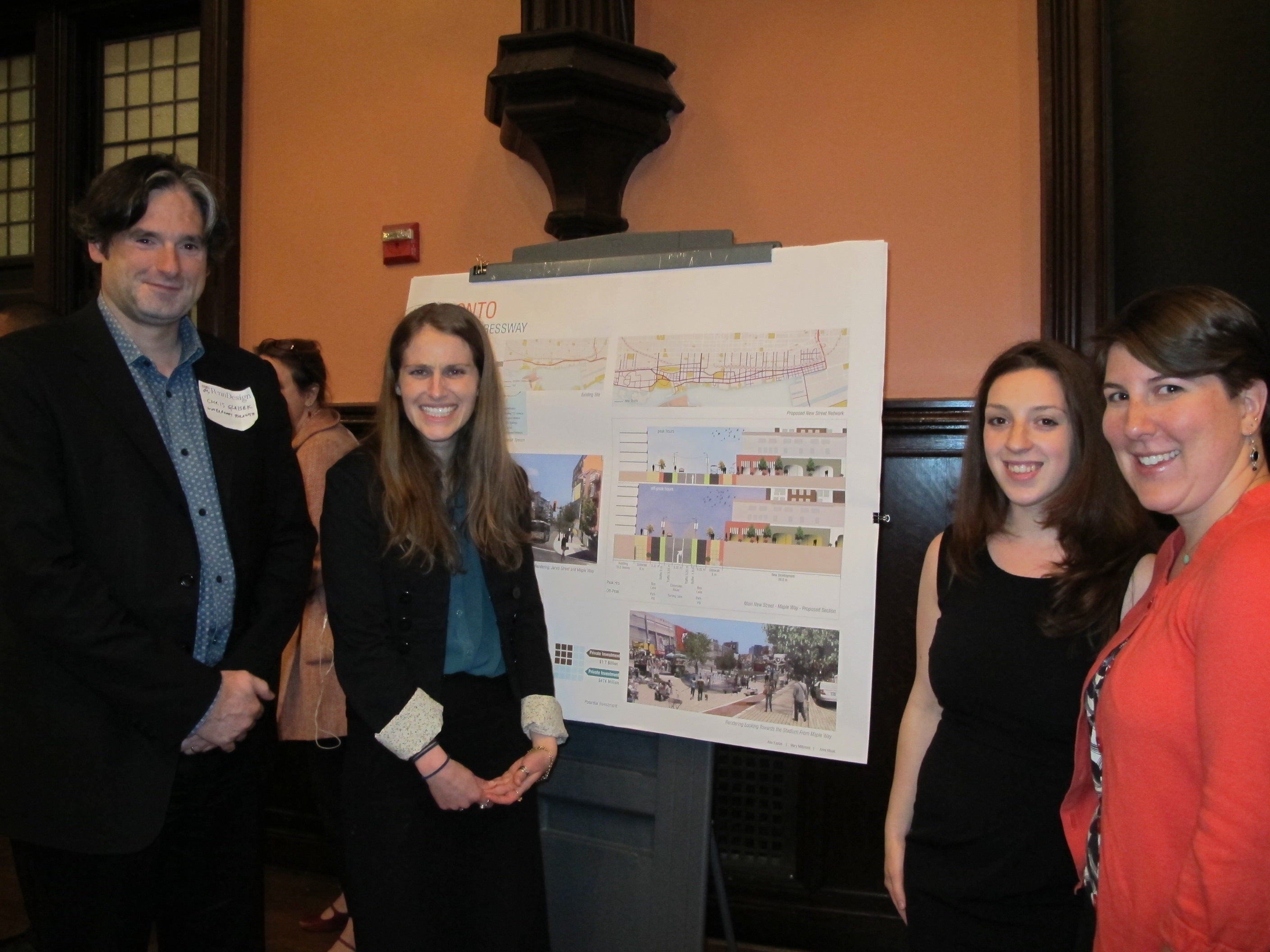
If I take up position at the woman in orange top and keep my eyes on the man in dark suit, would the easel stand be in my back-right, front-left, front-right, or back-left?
front-right

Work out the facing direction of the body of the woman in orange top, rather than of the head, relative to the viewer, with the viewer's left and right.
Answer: facing the viewer and to the left of the viewer

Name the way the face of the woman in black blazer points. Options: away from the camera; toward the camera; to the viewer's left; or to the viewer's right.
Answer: toward the camera

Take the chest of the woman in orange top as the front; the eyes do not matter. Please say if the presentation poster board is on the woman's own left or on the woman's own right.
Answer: on the woman's own right

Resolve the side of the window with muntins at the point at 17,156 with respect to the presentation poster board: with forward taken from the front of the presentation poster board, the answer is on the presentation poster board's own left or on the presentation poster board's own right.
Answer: on the presentation poster board's own right

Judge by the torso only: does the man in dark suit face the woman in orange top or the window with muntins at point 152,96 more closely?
the woman in orange top

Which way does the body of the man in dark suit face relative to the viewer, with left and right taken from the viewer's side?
facing the viewer and to the right of the viewer

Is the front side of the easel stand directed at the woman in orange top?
no

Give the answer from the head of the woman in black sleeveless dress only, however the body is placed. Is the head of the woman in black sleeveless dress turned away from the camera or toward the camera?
toward the camera

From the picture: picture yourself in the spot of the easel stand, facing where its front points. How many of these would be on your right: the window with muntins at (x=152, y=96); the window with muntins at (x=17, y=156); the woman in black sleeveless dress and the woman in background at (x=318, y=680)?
3

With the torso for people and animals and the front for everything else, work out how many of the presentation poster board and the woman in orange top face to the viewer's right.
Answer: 0

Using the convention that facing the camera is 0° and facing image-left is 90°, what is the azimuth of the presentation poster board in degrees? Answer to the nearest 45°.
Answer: approximately 45°
